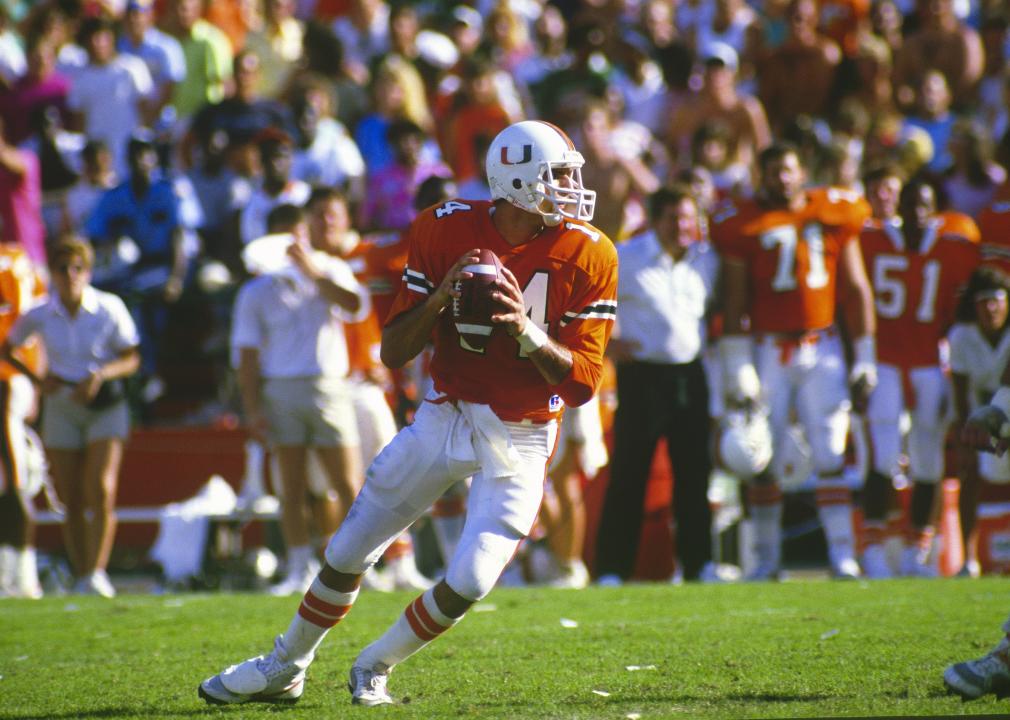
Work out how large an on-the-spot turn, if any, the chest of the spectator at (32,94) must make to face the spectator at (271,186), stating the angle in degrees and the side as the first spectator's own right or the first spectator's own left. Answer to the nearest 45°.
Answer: approximately 45° to the first spectator's own left

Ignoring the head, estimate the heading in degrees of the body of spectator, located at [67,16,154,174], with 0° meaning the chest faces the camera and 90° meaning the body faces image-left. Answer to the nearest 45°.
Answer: approximately 0°

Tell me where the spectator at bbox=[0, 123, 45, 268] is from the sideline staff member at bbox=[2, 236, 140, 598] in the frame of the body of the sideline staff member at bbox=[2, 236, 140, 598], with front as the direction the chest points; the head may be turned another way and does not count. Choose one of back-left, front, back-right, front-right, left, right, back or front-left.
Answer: back

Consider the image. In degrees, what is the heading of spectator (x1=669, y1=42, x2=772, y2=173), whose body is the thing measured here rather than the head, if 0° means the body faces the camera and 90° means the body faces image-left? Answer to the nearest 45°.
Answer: approximately 0°

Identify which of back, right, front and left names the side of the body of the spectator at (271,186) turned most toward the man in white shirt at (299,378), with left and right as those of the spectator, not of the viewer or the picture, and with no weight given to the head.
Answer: front

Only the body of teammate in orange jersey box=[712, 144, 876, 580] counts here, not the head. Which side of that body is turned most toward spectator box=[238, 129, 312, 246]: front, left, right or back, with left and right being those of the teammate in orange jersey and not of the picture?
back

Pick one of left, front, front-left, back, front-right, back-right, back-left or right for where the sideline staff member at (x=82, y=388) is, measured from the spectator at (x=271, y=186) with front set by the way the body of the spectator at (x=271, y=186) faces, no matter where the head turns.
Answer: front-right

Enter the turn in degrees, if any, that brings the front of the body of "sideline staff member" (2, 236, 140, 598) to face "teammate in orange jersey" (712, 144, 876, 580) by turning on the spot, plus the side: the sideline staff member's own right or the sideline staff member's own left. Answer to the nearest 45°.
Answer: approximately 90° to the sideline staff member's own left

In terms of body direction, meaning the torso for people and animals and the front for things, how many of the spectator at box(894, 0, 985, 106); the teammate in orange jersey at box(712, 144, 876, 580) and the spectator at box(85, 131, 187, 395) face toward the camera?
3

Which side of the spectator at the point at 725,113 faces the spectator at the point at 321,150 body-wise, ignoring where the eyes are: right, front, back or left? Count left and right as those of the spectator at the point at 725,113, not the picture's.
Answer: right

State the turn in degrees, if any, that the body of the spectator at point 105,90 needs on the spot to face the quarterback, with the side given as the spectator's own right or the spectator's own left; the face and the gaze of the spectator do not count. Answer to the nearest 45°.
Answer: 0° — they already face them

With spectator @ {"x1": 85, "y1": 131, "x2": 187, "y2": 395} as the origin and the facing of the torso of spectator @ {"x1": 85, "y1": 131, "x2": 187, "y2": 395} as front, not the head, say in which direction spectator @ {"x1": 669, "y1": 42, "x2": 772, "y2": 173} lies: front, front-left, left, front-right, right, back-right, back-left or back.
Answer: left

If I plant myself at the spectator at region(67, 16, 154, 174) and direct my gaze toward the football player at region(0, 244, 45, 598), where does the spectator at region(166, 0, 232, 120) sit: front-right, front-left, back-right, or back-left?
back-left
